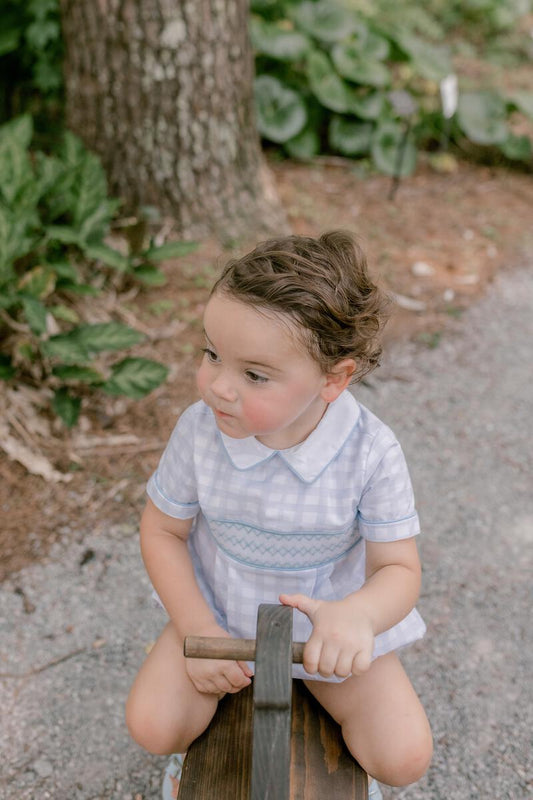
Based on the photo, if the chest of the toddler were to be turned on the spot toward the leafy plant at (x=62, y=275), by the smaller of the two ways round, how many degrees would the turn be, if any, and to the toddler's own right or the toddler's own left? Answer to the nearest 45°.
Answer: approximately 135° to the toddler's own right

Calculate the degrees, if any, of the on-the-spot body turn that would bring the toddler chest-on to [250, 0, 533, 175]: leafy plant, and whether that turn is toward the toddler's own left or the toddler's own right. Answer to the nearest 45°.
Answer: approximately 180°

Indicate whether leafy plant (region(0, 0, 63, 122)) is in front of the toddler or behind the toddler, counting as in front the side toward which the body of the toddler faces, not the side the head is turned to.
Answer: behind

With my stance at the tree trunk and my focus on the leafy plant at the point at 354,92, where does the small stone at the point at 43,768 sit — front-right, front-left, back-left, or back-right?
back-right

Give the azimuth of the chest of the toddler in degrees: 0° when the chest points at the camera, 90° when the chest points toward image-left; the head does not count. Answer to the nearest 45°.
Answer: approximately 0°

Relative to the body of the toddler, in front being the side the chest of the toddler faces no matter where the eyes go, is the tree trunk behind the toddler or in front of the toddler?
behind

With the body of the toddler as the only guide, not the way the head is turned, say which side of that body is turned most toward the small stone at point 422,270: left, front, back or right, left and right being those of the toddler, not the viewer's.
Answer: back
